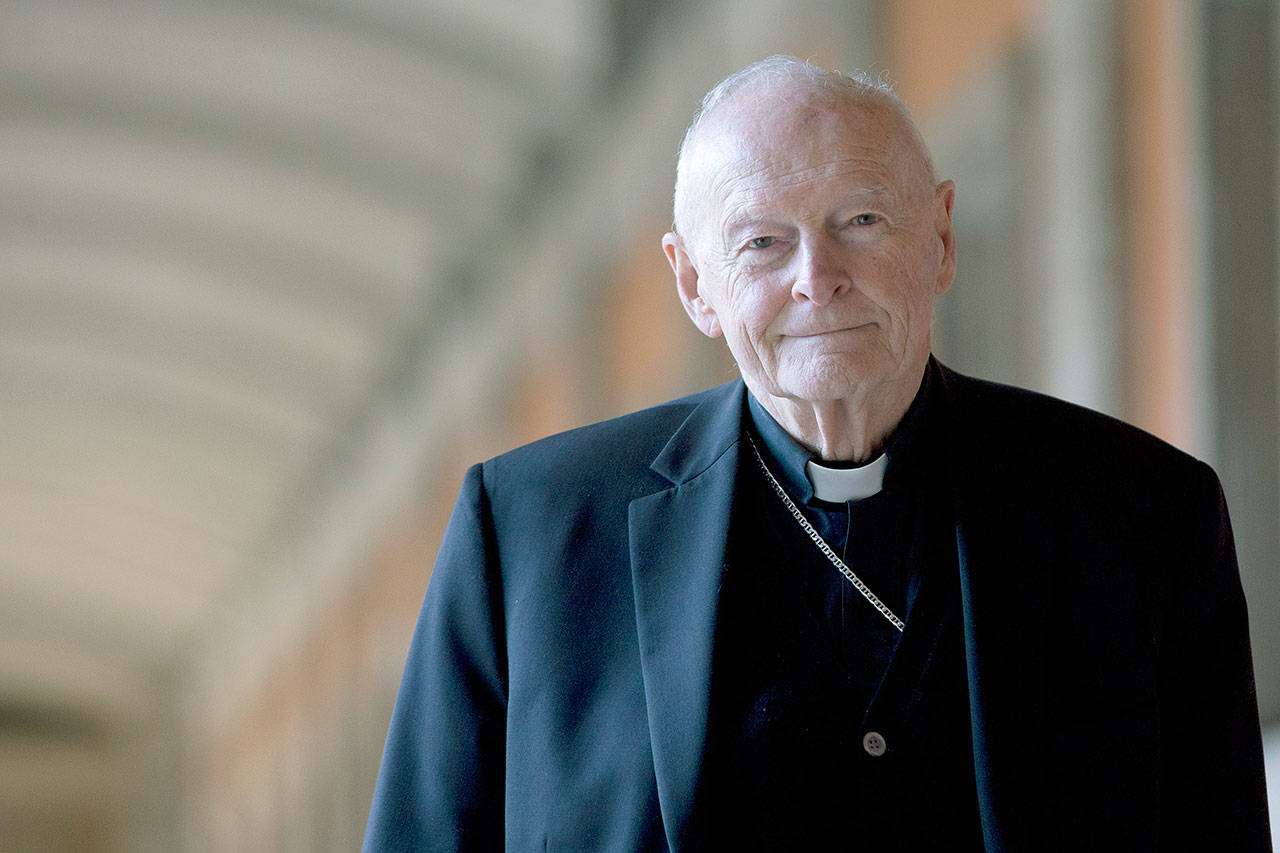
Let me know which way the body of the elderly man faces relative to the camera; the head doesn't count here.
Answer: toward the camera
